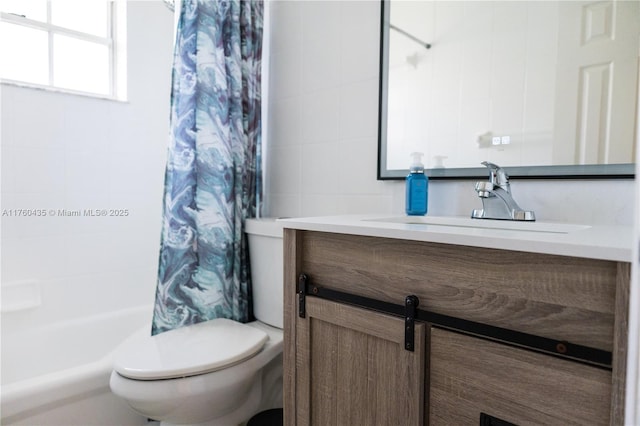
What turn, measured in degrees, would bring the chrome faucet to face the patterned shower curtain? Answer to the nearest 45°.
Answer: approximately 45° to its right

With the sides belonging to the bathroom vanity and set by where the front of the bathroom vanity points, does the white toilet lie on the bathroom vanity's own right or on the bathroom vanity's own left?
on the bathroom vanity's own right

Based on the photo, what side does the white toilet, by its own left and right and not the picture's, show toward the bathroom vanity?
left

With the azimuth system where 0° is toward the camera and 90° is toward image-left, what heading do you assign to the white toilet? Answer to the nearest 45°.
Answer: approximately 45°

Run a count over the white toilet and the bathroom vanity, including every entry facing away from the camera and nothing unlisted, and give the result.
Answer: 0

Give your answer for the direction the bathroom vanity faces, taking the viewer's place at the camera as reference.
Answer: facing the viewer and to the left of the viewer

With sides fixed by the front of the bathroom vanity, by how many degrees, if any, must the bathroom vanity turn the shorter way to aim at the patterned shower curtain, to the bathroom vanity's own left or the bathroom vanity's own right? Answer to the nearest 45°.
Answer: approximately 90° to the bathroom vanity's own right

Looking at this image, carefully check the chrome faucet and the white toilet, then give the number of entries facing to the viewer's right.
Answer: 0

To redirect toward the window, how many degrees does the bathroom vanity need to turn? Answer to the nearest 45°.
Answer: approximately 45° to its right
